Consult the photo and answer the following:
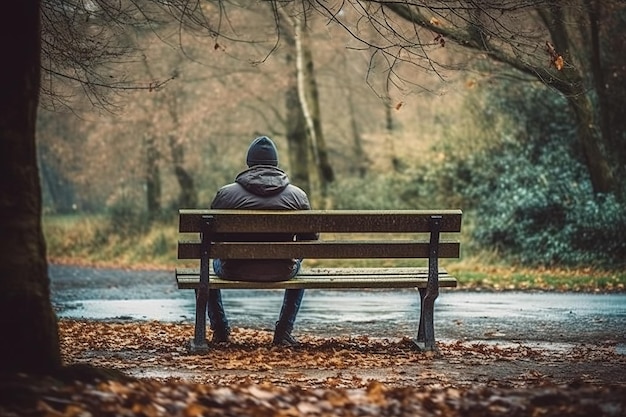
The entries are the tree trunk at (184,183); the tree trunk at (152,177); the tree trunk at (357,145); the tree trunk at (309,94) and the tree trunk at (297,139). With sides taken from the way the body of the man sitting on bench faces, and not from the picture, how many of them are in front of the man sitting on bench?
5

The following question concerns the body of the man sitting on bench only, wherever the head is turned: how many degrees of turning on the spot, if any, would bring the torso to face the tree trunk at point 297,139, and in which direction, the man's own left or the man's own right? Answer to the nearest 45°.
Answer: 0° — they already face it

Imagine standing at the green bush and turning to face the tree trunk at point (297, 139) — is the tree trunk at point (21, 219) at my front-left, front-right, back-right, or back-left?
back-left

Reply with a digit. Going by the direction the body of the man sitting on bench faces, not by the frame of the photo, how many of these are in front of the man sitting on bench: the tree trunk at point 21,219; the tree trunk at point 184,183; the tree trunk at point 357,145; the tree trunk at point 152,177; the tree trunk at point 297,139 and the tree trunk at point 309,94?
5

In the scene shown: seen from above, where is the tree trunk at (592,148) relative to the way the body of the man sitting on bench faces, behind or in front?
in front

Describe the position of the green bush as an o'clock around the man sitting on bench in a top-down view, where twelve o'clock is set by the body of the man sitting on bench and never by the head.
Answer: The green bush is roughly at 1 o'clock from the man sitting on bench.

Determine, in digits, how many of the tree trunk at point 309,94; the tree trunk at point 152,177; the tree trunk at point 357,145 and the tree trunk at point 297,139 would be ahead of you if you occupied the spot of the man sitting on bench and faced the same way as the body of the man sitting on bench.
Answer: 4

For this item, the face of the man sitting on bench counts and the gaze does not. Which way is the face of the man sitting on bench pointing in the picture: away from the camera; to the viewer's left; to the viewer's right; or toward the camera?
away from the camera

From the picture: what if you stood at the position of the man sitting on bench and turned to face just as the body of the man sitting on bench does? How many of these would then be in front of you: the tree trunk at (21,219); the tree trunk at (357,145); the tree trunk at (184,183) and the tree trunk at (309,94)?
3

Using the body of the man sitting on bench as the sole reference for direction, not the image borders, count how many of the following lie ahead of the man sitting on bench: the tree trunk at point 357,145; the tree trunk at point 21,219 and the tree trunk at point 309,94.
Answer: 2

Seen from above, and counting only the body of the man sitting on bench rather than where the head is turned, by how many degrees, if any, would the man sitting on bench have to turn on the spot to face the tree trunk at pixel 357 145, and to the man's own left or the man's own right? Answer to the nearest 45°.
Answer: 0° — they already face it

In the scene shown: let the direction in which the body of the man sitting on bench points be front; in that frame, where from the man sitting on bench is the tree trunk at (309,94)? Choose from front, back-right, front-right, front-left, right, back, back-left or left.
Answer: front

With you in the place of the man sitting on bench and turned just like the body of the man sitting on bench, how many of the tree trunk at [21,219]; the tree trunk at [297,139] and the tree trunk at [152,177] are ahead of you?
2

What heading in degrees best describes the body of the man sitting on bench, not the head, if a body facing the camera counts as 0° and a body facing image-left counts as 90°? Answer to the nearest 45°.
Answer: approximately 180°

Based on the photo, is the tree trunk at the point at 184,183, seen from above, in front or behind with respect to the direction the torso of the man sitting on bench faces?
in front

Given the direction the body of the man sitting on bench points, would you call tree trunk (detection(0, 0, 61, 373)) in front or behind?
behind
